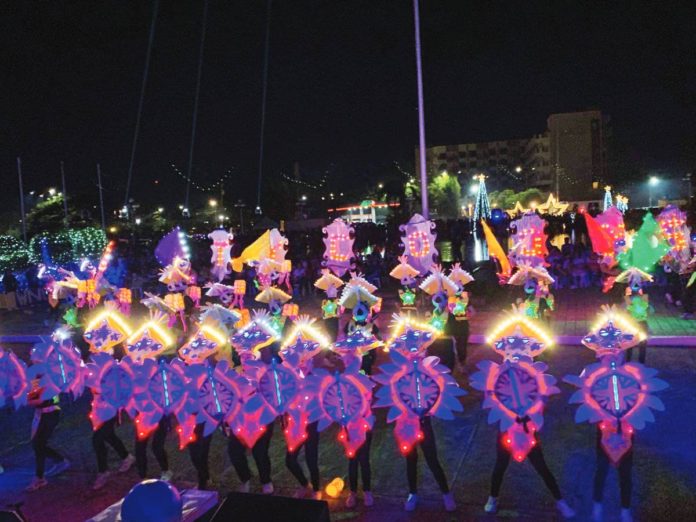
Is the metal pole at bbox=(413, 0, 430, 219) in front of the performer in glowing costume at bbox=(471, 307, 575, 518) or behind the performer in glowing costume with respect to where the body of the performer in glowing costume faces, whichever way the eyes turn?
behind

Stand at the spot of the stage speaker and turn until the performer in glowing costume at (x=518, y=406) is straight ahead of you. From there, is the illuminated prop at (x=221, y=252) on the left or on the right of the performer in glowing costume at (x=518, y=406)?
left

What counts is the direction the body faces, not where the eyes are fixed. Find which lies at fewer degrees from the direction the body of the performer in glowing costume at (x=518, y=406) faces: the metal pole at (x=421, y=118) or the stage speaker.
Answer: the stage speaker

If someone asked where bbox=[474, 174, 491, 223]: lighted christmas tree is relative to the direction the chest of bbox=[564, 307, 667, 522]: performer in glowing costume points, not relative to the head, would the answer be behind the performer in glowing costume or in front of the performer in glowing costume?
behind

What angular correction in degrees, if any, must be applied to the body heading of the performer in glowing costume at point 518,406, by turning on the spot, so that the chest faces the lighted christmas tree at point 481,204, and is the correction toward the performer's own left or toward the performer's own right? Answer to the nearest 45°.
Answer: approximately 180°

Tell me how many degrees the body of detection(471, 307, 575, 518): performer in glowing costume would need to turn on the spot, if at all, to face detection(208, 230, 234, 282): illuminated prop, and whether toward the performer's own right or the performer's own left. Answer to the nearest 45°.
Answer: approximately 135° to the performer's own right

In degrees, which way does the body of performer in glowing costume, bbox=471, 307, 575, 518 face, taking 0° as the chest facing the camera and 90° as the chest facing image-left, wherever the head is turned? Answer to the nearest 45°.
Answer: approximately 0°

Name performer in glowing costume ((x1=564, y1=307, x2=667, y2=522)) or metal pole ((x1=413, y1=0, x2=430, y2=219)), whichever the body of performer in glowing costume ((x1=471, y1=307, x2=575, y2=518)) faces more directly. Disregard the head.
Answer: the performer in glowing costume

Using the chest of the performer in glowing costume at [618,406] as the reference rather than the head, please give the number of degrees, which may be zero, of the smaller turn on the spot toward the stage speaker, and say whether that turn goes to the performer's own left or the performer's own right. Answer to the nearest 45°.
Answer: approximately 45° to the performer's own right

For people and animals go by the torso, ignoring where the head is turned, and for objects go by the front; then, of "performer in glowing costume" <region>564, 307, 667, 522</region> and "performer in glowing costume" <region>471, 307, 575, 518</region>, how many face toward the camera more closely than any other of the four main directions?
2

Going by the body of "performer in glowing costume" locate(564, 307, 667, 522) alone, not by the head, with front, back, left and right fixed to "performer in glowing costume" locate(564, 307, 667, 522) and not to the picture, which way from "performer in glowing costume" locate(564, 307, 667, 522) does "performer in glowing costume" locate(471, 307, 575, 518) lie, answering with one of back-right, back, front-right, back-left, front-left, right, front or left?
right

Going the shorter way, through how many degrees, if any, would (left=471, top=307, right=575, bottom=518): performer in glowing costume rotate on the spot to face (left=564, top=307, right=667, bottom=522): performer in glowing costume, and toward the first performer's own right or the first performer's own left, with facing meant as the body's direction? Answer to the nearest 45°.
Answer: approximately 90° to the first performer's own left
